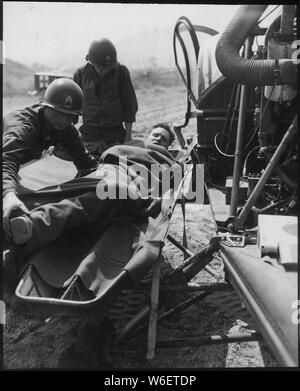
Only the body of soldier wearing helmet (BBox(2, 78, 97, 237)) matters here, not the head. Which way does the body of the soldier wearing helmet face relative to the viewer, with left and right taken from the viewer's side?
facing the viewer and to the right of the viewer

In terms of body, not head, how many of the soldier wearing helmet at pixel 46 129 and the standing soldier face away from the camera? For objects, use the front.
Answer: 0

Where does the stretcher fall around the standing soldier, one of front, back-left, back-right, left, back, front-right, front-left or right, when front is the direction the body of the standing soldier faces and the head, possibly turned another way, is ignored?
front

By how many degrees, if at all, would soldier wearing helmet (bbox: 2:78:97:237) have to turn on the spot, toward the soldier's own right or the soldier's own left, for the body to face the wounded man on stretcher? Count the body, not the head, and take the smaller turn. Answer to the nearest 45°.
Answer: approximately 45° to the soldier's own right

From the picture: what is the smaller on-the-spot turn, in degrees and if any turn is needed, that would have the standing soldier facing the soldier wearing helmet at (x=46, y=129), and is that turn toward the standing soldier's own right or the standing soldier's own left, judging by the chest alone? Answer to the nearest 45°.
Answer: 0° — they already face them

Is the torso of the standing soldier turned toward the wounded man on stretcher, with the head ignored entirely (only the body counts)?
yes

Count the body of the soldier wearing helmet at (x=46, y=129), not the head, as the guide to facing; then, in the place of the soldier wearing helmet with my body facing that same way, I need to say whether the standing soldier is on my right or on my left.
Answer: on my left

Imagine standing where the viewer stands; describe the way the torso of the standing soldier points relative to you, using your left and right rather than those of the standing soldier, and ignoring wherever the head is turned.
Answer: facing the viewer
